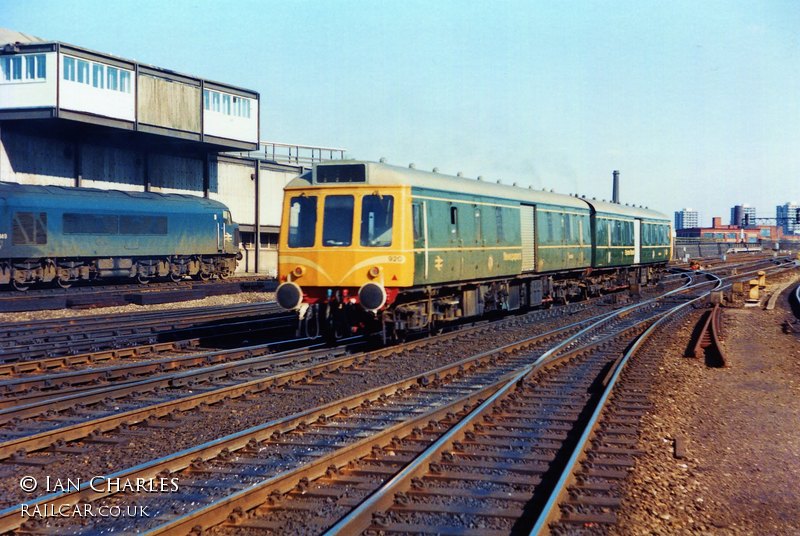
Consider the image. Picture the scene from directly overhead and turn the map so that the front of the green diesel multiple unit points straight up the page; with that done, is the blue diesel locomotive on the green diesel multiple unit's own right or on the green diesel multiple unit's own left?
on the green diesel multiple unit's own right

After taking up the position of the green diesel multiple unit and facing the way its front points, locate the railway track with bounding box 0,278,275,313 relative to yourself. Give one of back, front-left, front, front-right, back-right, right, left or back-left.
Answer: right

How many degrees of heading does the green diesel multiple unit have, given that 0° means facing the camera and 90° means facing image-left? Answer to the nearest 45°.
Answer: approximately 45°
